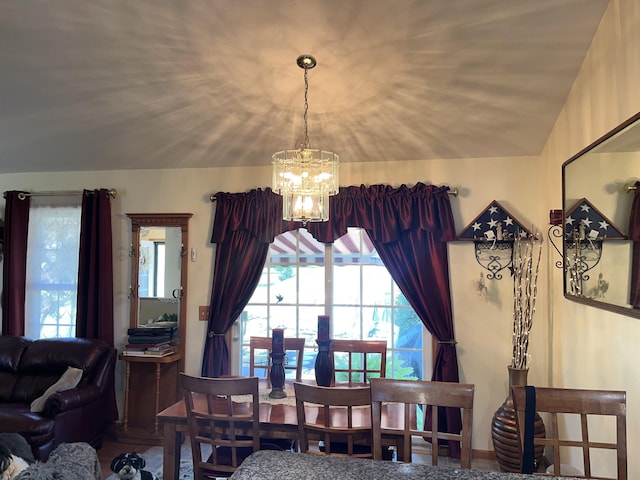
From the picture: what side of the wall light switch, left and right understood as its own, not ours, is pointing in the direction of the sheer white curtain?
right

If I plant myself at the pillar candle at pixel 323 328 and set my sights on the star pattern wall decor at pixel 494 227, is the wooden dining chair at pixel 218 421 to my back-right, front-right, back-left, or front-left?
back-right

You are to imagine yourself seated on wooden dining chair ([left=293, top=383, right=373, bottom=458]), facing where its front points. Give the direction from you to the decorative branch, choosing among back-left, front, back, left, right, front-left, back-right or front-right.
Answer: front-right

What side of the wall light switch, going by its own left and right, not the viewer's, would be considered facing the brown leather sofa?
right

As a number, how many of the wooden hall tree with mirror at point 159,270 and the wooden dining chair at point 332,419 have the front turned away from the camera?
1

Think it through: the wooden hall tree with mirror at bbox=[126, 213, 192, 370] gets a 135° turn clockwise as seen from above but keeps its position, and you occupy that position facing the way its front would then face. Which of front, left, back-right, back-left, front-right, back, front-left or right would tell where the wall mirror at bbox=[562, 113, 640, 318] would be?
back

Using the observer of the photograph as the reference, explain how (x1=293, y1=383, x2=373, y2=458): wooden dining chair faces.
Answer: facing away from the viewer

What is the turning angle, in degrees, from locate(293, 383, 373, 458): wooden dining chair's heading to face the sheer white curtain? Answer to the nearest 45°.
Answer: approximately 45° to its left

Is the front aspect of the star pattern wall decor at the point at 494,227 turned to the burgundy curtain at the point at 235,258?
no

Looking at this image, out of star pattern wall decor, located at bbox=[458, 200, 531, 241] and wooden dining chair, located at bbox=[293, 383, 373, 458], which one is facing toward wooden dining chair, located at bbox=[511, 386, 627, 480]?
the star pattern wall decor

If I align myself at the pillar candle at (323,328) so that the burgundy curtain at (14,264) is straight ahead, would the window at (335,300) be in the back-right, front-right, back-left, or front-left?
front-right

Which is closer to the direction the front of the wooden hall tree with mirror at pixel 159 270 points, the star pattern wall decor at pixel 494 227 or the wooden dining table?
the wooden dining table

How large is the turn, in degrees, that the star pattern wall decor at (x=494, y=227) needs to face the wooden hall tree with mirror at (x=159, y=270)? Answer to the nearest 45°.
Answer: approximately 90° to its right

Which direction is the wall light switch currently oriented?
toward the camera
